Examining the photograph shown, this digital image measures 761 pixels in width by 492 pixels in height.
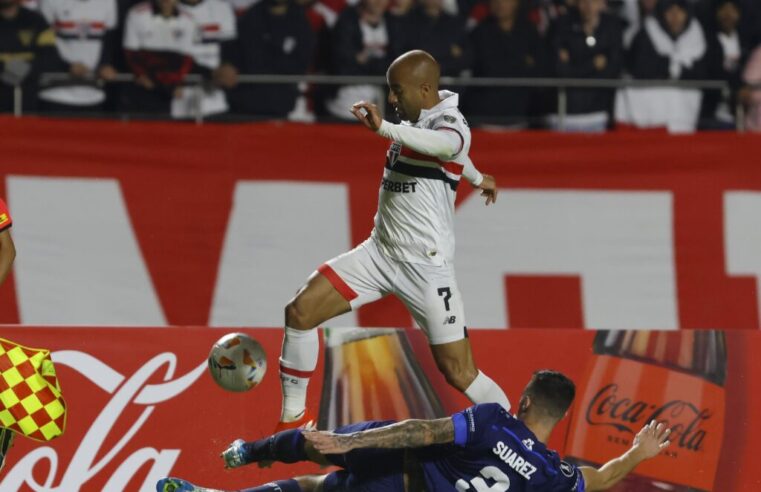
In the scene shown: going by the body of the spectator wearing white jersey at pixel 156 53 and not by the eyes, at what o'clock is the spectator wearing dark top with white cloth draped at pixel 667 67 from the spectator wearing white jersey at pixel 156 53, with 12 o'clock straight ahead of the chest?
the spectator wearing dark top with white cloth draped at pixel 667 67 is roughly at 9 o'clock from the spectator wearing white jersey at pixel 156 53.

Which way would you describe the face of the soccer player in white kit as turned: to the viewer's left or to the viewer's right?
to the viewer's left

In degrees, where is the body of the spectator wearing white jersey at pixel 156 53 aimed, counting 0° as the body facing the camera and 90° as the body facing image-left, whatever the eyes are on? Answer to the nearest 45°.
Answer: approximately 0°

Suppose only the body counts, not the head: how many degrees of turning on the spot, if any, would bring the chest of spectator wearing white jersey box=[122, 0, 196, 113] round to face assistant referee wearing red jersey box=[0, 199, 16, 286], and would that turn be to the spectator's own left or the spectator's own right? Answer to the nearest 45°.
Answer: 0° — they already face them
